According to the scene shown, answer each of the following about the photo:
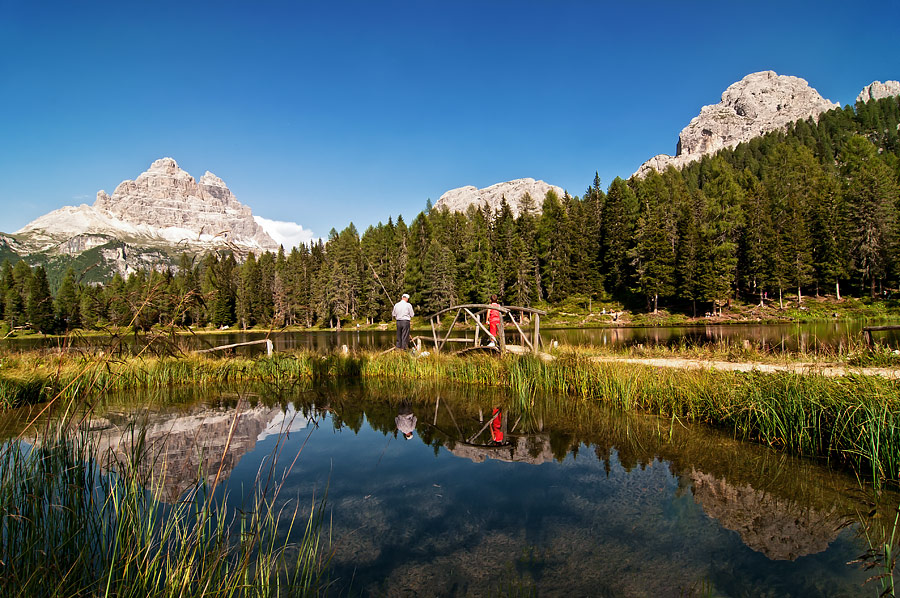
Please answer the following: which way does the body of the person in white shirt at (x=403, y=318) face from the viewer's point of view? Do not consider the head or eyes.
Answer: away from the camera

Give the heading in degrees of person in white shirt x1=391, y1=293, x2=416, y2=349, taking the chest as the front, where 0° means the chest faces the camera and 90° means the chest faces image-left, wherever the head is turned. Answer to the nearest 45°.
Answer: approximately 180°
